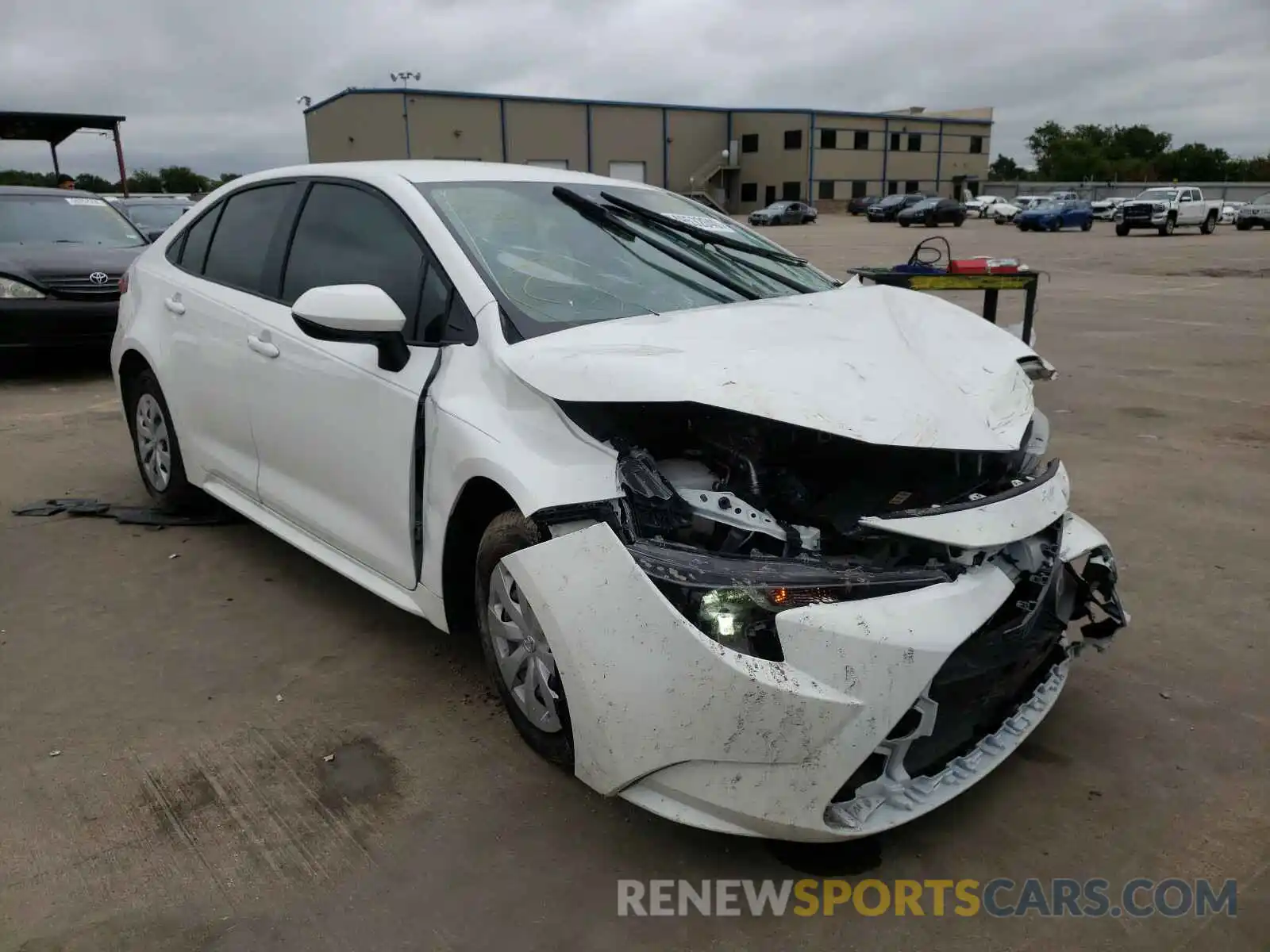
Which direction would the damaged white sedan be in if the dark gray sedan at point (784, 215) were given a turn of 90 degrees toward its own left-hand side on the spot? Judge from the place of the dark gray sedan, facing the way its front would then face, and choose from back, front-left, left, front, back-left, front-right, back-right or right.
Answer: front-right

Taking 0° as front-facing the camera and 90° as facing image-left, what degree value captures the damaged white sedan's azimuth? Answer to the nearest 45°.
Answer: approximately 315°

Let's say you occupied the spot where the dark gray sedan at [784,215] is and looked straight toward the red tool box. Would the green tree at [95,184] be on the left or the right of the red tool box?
right

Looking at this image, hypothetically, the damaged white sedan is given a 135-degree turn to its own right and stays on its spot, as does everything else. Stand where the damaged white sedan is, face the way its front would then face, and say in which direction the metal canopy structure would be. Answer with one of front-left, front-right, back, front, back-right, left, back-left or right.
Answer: front-right

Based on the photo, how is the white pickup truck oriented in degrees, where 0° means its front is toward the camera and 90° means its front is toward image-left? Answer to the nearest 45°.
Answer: approximately 45°

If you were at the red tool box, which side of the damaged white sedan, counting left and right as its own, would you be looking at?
left

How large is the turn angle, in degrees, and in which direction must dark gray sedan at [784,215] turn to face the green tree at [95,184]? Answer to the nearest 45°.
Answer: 0° — it already faces it

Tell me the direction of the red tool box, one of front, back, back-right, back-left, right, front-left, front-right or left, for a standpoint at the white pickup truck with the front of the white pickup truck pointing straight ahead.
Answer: front-left

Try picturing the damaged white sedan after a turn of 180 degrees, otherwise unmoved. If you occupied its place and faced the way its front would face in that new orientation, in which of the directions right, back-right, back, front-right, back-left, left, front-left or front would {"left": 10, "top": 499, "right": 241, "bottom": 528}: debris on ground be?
front

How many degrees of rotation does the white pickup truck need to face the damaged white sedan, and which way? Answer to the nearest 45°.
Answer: approximately 45° to its left

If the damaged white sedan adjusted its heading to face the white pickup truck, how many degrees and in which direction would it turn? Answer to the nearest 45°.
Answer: approximately 90° to its left

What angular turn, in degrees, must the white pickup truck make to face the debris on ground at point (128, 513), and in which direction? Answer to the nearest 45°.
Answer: approximately 45° to its left

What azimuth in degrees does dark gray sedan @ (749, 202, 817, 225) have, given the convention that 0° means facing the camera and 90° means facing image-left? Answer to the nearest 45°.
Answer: approximately 45°
